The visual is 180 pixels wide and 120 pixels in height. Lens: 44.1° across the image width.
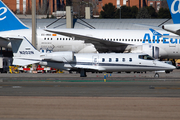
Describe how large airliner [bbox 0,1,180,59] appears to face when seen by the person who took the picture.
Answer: facing to the right of the viewer

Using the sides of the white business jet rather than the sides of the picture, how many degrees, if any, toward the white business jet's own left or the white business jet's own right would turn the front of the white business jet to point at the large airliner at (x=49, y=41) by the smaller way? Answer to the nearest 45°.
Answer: approximately 135° to the white business jet's own left

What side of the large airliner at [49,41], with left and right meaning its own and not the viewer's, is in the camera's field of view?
right

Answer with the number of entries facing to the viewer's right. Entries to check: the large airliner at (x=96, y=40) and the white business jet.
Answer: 2

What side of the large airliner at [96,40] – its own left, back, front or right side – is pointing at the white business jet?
right

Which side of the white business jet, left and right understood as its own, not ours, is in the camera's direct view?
right

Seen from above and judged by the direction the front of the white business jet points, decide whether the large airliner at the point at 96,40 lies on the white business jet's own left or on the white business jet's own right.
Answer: on the white business jet's own left
